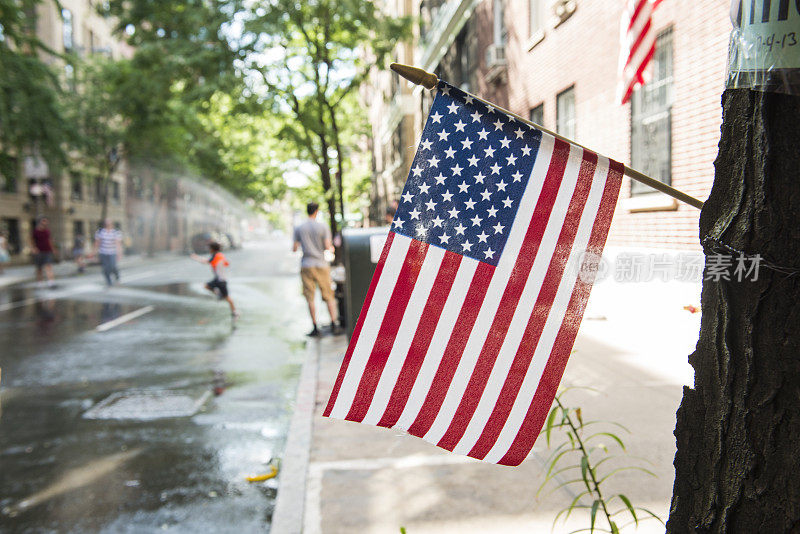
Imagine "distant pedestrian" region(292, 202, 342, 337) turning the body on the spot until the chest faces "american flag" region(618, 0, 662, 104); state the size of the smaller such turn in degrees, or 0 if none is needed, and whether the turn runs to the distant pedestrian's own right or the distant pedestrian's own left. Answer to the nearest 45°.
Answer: approximately 135° to the distant pedestrian's own right

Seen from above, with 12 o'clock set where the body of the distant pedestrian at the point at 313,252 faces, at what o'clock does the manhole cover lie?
The manhole cover is roughly at 7 o'clock from the distant pedestrian.

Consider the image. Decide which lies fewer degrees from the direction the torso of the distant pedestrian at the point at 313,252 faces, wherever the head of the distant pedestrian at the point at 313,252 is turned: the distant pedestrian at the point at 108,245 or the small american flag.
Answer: the distant pedestrian

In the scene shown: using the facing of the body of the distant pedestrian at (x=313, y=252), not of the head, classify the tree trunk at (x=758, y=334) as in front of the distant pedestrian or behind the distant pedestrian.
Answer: behind

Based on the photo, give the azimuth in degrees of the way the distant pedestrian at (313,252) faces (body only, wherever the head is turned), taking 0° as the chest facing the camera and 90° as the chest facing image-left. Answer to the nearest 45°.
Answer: approximately 180°

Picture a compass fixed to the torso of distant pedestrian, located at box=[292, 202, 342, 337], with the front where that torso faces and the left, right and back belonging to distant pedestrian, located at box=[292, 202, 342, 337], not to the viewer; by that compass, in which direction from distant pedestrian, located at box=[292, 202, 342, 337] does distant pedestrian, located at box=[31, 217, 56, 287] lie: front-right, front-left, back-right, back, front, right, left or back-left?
front-left

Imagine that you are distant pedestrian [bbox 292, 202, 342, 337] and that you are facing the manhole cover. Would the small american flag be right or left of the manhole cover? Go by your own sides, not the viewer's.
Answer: left

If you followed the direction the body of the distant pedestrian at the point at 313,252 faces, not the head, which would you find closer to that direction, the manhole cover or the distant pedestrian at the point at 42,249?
the distant pedestrian

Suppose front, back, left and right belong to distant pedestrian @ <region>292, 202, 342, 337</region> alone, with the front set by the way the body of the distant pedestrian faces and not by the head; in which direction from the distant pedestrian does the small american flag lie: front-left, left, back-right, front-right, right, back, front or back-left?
back

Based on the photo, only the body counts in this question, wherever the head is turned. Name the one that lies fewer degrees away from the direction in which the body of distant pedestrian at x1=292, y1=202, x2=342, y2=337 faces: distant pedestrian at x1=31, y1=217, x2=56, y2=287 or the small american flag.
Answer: the distant pedestrian

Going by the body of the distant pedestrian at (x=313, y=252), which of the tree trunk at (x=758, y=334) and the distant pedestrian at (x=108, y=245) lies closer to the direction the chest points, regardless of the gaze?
the distant pedestrian
